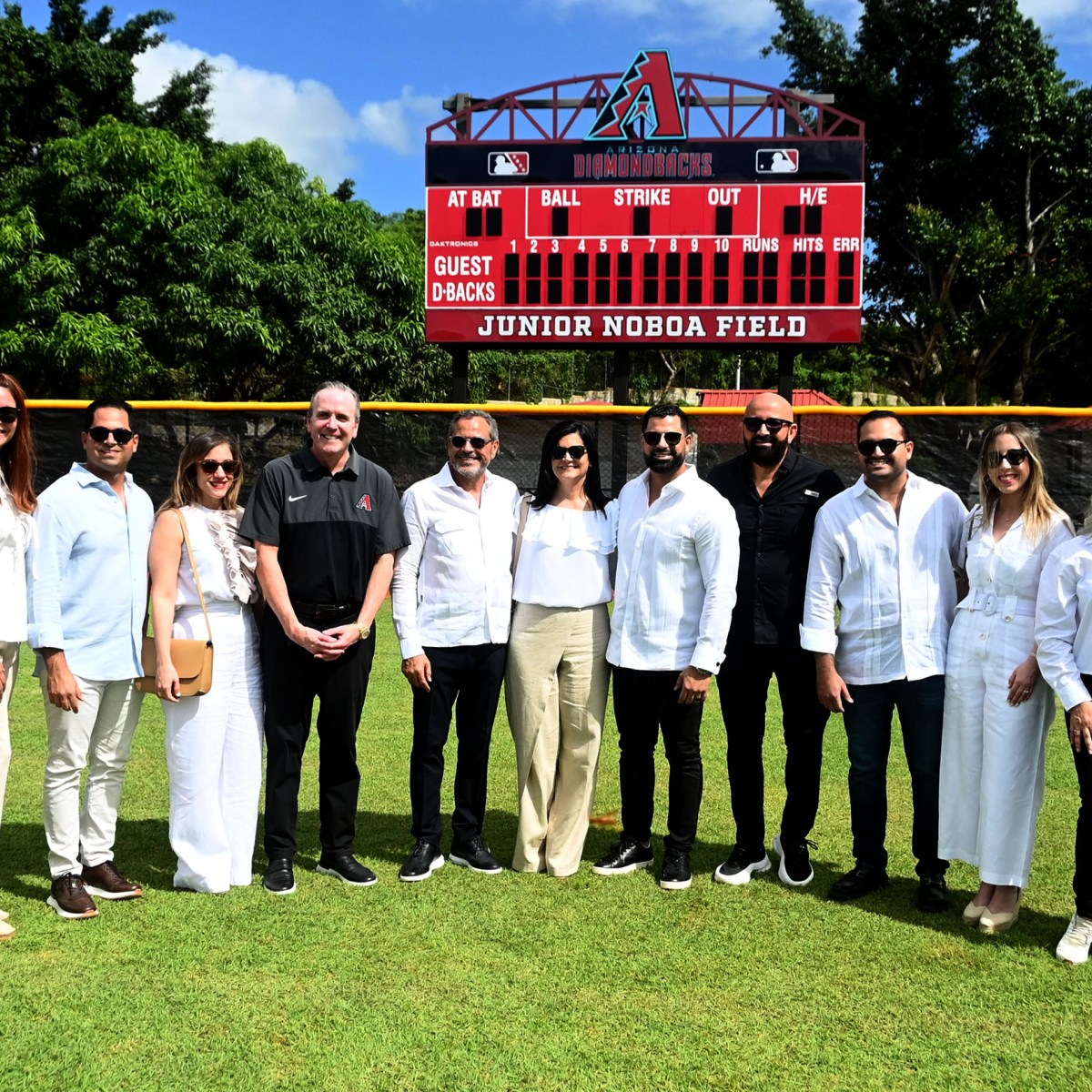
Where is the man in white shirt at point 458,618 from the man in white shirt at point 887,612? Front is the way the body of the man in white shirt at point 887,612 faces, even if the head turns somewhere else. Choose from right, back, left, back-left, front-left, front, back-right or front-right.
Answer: right

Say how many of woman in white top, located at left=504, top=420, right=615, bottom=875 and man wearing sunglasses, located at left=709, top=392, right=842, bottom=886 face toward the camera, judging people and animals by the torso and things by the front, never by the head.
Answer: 2

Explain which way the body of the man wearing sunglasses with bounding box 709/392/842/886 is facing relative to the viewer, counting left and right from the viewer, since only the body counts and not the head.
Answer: facing the viewer

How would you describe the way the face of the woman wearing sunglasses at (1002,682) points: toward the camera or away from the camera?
toward the camera

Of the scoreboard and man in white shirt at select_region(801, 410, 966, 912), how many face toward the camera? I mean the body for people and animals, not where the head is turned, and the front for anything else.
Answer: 2

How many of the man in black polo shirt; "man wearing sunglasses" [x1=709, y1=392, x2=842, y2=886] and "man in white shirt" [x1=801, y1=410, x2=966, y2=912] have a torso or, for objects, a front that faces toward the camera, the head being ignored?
3

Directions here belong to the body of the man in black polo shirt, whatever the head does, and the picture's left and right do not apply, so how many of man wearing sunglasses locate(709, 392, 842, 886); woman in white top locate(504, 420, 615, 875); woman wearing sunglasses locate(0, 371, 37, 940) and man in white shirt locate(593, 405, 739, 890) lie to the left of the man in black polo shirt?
3

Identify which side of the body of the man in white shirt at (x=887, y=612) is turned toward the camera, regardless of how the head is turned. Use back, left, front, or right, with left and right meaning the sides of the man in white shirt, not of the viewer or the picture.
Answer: front

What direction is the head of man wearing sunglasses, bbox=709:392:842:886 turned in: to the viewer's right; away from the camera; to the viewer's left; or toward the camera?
toward the camera

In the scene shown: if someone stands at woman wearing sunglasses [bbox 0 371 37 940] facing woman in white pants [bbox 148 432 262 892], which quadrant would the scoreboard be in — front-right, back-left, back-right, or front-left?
front-left

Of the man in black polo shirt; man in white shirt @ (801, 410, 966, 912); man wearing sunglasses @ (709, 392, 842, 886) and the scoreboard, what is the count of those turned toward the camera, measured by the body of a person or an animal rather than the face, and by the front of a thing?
4

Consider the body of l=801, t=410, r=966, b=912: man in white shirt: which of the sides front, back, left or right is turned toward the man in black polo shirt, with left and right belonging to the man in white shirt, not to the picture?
right

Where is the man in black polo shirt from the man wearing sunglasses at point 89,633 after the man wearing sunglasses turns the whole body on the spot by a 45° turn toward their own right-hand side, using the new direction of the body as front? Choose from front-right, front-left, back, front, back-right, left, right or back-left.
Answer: left

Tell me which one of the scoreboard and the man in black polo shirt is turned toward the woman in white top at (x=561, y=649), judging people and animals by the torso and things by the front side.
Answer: the scoreboard

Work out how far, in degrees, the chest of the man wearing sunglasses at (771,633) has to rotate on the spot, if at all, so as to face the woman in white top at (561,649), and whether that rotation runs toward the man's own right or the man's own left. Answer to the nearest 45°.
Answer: approximately 90° to the man's own right
